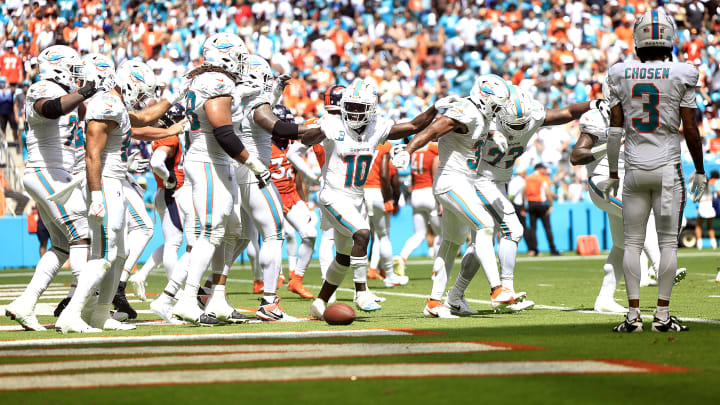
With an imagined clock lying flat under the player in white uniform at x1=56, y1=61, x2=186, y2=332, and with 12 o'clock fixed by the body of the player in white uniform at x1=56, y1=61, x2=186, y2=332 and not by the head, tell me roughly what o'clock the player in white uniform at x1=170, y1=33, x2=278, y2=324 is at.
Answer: the player in white uniform at x1=170, y1=33, x2=278, y2=324 is roughly at 12 o'clock from the player in white uniform at x1=56, y1=61, x2=186, y2=332.

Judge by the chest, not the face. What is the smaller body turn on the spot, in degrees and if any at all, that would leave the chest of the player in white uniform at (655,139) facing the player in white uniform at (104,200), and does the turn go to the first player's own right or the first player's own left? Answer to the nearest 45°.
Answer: approximately 90° to the first player's own left

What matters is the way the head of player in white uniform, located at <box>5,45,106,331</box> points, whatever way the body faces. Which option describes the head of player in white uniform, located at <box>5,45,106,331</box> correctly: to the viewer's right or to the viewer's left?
to the viewer's right

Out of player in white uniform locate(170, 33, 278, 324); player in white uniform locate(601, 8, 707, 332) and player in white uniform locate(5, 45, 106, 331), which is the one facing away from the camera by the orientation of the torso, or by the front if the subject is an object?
player in white uniform locate(601, 8, 707, 332)

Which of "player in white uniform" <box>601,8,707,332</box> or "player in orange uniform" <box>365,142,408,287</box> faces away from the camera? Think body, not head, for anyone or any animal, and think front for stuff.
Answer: the player in white uniform

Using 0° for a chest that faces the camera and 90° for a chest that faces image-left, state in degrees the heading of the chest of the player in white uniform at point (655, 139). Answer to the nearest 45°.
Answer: approximately 180°

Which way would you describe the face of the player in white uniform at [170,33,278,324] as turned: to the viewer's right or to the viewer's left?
to the viewer's right

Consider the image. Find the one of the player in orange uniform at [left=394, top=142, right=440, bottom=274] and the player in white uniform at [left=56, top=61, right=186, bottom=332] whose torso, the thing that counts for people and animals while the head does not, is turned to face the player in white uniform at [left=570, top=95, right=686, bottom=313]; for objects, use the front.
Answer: the player in white uniform at [left=56, top=61, right=186, bottom=332]
